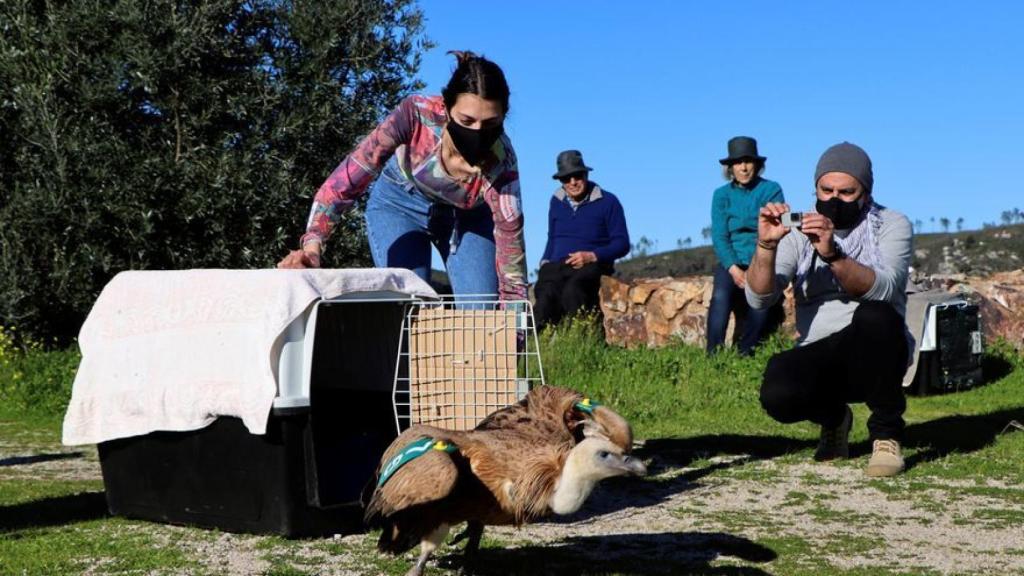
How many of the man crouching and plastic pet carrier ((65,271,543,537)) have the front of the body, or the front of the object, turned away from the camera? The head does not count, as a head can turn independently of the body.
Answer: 0

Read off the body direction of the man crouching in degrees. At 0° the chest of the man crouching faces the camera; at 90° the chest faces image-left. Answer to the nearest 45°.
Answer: approximately 45°

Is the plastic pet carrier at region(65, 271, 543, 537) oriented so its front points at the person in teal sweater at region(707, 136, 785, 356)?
no

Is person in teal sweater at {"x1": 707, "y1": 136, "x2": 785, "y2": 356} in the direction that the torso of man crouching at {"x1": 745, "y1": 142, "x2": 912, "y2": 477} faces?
no

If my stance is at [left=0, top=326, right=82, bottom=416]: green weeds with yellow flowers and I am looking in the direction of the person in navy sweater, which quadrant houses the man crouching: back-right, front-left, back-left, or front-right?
front-right

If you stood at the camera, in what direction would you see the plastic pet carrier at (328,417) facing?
facing the viewer and to the right of the viewer

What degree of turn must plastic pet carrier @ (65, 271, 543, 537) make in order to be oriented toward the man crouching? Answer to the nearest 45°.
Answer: approximately 45° to its left

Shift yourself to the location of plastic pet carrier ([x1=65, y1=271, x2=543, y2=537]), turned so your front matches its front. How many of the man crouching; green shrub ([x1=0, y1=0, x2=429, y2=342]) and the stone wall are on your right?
0

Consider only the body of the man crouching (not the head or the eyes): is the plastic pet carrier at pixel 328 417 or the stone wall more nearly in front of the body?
the plastic pet carrier

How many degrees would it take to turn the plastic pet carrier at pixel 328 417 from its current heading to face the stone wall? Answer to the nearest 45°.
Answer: approximately 90° to its left

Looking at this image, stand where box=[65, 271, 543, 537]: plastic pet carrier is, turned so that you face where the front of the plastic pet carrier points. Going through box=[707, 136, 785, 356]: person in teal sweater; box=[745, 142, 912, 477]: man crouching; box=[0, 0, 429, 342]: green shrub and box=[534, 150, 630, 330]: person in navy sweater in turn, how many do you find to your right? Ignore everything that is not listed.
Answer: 0

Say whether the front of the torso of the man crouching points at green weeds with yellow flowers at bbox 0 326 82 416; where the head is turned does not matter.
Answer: no

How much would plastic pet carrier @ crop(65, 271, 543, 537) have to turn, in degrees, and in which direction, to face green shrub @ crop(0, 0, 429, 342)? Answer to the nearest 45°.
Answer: approximately 135° to its left

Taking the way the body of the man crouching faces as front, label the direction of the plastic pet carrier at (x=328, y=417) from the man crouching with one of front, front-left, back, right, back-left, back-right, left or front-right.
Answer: front

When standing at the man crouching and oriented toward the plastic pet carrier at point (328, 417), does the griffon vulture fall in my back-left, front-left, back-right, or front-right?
front-left

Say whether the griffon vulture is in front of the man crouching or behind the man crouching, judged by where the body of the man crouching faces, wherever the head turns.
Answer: in front
